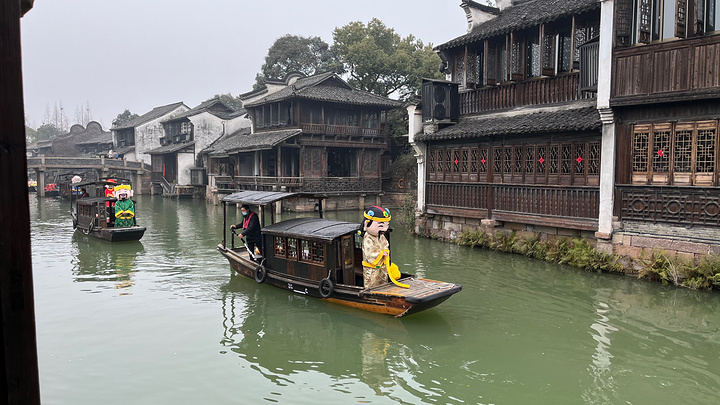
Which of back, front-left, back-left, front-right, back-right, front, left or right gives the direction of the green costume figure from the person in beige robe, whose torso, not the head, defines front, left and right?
back

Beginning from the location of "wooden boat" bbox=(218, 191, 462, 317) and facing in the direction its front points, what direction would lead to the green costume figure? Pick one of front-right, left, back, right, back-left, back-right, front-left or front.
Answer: back

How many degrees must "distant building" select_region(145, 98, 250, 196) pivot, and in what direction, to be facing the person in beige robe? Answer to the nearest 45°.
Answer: approximately 45° to its left

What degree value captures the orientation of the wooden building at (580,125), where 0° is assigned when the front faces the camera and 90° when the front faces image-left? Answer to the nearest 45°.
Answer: approximately 45°

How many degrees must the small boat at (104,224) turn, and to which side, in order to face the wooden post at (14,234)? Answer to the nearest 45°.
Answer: approximately 45° to its right

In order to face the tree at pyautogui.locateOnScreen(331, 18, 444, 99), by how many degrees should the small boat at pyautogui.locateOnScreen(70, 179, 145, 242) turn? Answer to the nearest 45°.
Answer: approximately 90° to its left

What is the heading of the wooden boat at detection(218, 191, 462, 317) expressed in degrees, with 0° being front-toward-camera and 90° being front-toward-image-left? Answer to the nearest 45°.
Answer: approximately 315°

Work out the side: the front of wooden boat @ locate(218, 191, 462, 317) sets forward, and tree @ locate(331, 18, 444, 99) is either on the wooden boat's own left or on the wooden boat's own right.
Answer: on the wooden boat's own left

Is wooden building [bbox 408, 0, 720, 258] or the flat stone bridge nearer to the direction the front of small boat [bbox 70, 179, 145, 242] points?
the wooden building

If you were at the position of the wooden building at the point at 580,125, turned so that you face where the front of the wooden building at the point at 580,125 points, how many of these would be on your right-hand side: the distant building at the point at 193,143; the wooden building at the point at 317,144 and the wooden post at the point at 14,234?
2

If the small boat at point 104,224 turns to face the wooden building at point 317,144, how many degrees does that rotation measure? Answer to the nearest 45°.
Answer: approximately 90° to its left

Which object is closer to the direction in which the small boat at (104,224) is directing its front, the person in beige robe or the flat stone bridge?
the person in beige robe

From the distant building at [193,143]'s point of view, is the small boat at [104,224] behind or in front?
in front

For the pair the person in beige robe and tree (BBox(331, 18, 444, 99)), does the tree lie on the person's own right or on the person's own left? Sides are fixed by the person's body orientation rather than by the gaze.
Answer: on the person's own left
